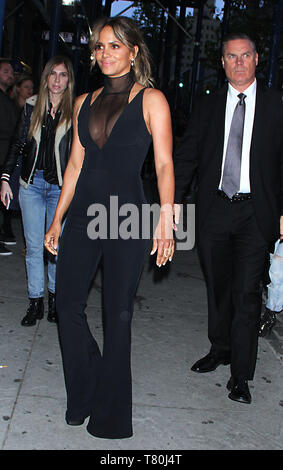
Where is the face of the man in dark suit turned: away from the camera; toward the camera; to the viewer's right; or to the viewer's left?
toward the camera

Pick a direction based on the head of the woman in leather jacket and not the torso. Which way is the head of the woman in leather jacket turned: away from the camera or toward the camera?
toward the camera

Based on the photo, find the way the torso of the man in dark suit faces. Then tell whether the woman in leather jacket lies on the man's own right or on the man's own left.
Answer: on the man's own right

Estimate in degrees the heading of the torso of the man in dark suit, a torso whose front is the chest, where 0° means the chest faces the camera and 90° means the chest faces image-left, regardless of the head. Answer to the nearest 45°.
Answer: approximately 0°

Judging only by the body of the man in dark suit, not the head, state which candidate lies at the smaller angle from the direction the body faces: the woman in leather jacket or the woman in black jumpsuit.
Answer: the woman in black jumpsuit

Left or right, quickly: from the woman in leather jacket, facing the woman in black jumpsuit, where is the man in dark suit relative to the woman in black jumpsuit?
left

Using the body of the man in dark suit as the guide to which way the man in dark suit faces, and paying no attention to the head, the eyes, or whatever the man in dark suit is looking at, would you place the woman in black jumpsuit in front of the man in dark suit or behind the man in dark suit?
in front
